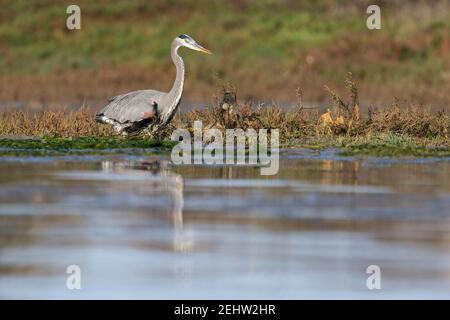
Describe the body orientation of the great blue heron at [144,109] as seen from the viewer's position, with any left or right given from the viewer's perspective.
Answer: facing to the right of the viewer
